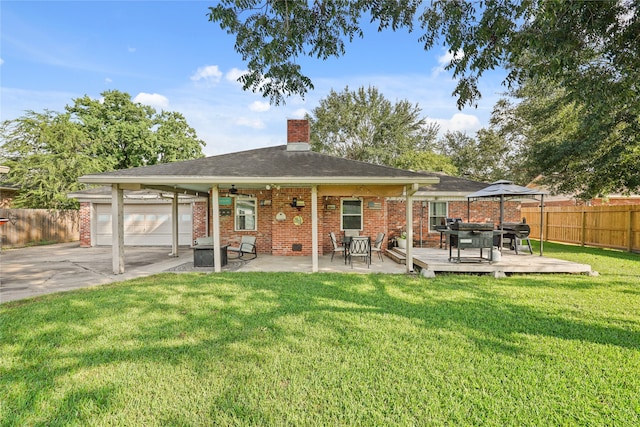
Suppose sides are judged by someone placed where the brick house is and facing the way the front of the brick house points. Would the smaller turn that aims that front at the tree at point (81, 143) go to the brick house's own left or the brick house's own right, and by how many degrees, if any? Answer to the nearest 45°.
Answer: approximately 45° to the brick house's own left

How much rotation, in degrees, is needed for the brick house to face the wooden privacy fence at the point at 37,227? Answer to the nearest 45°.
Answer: approximately 45° to its left

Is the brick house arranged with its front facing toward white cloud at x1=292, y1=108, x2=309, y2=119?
yes

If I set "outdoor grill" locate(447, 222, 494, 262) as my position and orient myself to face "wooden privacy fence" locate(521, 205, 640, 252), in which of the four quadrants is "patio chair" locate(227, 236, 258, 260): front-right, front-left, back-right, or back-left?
back-left

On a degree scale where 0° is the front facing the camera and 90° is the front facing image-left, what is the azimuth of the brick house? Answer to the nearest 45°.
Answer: approximately 180°

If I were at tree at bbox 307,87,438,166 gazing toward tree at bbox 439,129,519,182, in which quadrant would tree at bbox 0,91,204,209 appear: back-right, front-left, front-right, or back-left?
back-right
